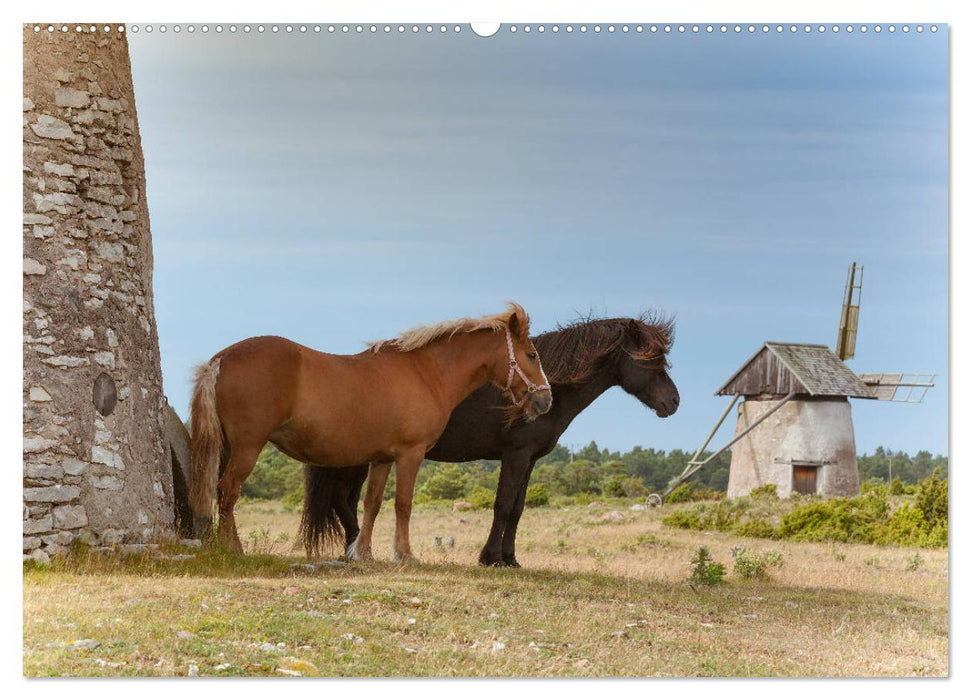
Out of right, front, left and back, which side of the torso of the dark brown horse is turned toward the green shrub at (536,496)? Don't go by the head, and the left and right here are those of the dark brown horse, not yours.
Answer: left

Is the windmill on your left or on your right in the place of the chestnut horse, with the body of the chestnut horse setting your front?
on your left

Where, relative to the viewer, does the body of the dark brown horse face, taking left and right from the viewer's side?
facing to the right of the viewer

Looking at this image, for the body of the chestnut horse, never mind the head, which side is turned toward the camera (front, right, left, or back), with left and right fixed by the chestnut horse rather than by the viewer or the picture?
right

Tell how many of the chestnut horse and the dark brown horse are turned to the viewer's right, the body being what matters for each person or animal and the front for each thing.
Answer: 2

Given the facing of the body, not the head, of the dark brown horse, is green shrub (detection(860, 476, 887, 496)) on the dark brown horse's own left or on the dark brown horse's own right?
on the dark brown horse's own left

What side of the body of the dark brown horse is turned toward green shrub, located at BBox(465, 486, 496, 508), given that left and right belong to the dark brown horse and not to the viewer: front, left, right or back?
left
